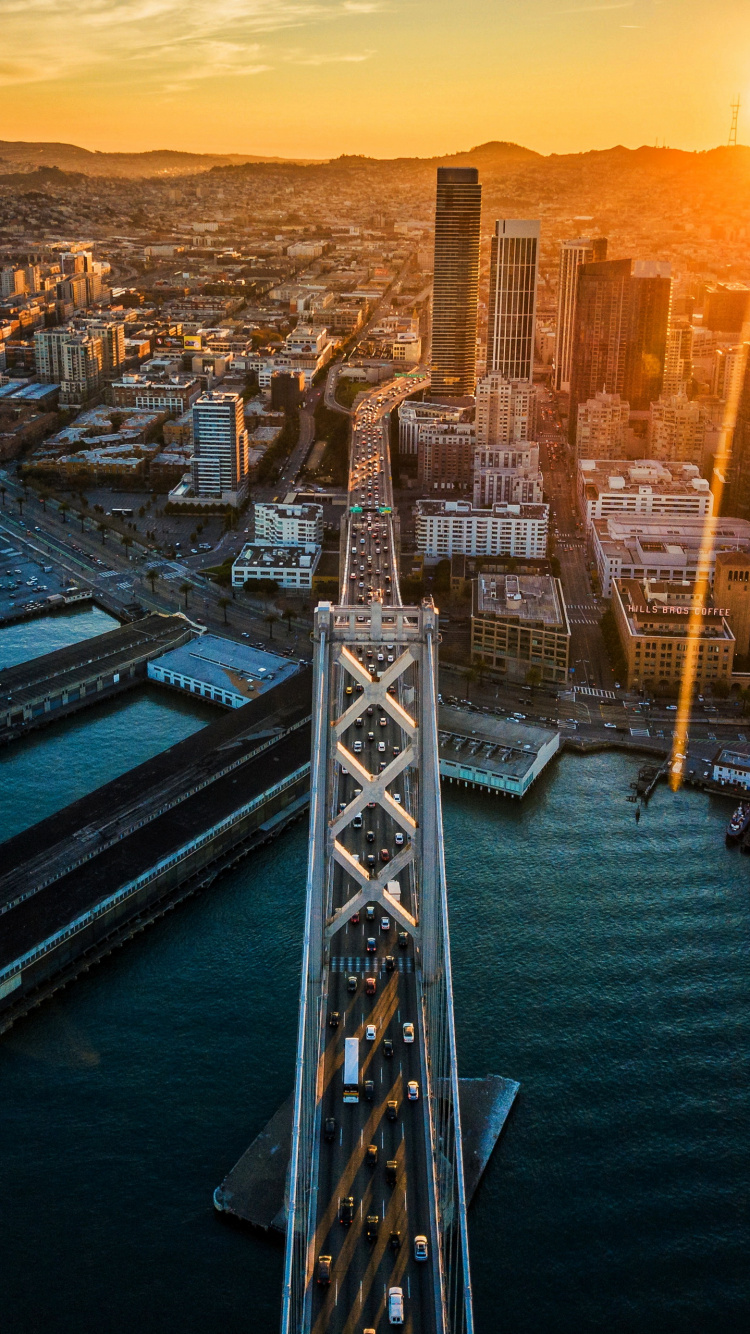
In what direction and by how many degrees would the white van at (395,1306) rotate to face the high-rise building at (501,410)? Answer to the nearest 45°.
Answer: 0° — it already faces it

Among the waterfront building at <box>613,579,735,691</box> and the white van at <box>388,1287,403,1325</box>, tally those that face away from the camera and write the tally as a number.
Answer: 1

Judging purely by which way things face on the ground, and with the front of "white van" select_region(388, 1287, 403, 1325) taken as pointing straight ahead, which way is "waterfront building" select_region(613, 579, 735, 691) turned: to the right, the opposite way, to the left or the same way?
the opposite way

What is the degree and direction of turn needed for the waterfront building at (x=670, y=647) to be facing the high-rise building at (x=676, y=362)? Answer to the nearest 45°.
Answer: approximately 180°

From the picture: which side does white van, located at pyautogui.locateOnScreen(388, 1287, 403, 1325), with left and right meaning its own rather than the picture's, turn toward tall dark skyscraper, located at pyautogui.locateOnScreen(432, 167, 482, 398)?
front

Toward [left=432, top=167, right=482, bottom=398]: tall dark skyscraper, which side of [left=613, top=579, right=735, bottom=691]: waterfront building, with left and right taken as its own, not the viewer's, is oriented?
back

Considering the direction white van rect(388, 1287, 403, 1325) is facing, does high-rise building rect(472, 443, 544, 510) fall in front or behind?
in front

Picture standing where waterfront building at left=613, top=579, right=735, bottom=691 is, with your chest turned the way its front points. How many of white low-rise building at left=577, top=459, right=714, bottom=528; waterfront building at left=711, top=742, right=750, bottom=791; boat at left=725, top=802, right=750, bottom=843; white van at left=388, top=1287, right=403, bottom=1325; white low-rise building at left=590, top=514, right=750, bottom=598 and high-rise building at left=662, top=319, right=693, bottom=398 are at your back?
3

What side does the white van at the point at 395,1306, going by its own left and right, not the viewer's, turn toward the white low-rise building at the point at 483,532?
front

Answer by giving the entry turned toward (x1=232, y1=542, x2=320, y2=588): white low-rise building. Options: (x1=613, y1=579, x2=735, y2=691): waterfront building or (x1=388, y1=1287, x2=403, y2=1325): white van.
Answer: the white van

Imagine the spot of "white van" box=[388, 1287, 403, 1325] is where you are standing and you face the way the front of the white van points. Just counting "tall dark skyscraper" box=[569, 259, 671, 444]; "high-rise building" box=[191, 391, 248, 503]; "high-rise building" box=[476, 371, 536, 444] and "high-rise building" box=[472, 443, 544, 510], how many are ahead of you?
4

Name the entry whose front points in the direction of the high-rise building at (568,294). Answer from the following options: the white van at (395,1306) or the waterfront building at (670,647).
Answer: the white van

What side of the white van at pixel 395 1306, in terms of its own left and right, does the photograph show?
back

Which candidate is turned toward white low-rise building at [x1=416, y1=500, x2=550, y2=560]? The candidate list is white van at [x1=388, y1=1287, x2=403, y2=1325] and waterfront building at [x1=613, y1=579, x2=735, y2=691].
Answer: the white van

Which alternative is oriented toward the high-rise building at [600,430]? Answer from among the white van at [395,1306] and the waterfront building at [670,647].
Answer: the white van
